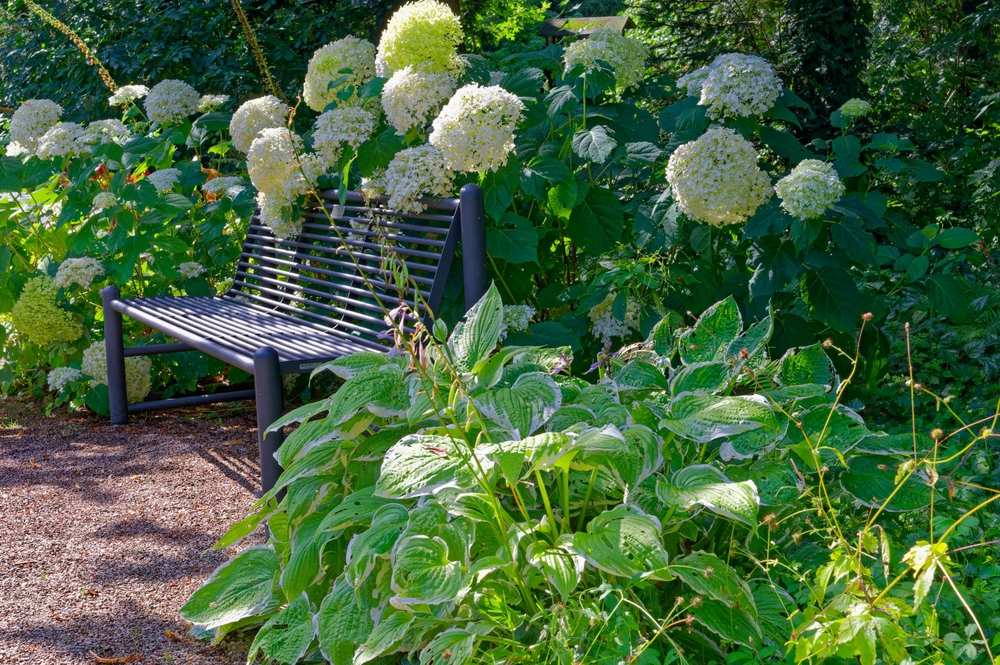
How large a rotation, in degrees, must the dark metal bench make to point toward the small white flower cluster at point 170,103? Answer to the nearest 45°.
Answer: approximately 135° to its right

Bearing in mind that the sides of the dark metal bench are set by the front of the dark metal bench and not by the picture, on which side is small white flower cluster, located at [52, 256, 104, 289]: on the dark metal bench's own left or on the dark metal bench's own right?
on the dark metal bench's own right

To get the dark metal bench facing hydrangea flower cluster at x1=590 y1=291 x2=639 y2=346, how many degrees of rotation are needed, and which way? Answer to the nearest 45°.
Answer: approximately 180°

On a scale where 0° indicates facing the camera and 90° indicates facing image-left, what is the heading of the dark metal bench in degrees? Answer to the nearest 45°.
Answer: approximately 45°

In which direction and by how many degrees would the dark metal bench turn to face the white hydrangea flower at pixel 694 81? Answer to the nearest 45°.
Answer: approximately 135° to its left

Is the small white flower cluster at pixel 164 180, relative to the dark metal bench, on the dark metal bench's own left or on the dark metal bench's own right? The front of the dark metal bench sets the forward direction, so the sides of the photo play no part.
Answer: on the dark metal bench's own right

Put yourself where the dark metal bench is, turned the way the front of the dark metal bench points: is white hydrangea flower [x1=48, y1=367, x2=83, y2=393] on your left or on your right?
on your right
